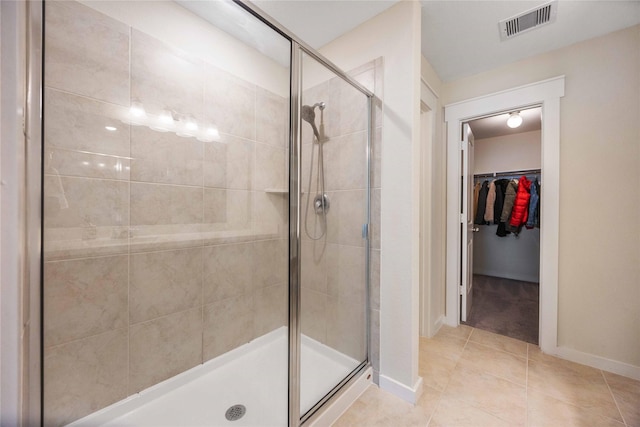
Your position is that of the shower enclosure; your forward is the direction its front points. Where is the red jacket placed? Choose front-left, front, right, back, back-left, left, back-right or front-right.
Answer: front-left

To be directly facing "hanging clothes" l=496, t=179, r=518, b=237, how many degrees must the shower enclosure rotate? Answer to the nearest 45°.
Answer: approximately 45° to its left

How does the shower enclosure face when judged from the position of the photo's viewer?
facing the viewer and to the right of the viewer
